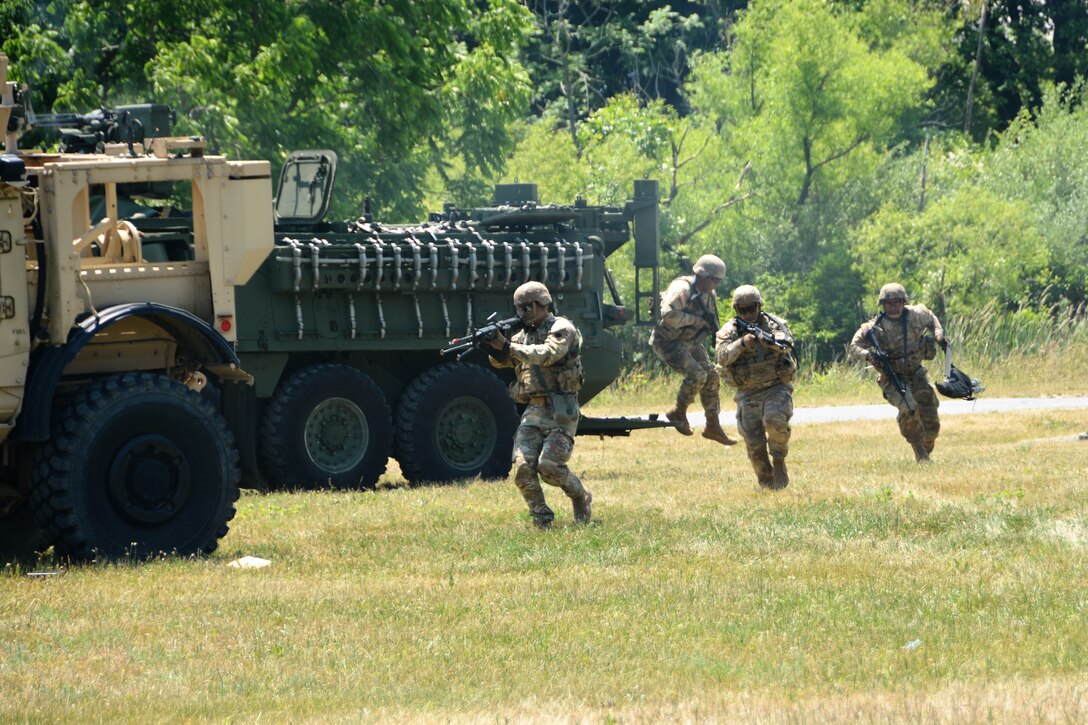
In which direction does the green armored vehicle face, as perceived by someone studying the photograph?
facing to the left of the viewer

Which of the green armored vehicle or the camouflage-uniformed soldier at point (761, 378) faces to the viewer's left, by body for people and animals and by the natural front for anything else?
the green armored vehicle

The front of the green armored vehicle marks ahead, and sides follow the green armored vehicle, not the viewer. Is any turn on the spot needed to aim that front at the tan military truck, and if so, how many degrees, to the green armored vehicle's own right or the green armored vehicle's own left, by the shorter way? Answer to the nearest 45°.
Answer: approximately 90° to the green armored vehicle's own left

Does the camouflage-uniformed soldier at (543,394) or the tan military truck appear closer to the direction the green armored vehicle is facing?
the tan military truck

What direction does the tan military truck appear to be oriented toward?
to the viewer's left

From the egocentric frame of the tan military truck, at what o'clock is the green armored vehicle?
The green armored vehicle is roughly at 4 o'clock from the tan military truck.

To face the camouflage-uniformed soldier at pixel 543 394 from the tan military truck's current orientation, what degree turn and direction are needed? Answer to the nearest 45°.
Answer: approximately 180°

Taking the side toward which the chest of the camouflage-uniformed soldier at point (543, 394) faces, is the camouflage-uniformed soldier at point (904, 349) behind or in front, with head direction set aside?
behind
